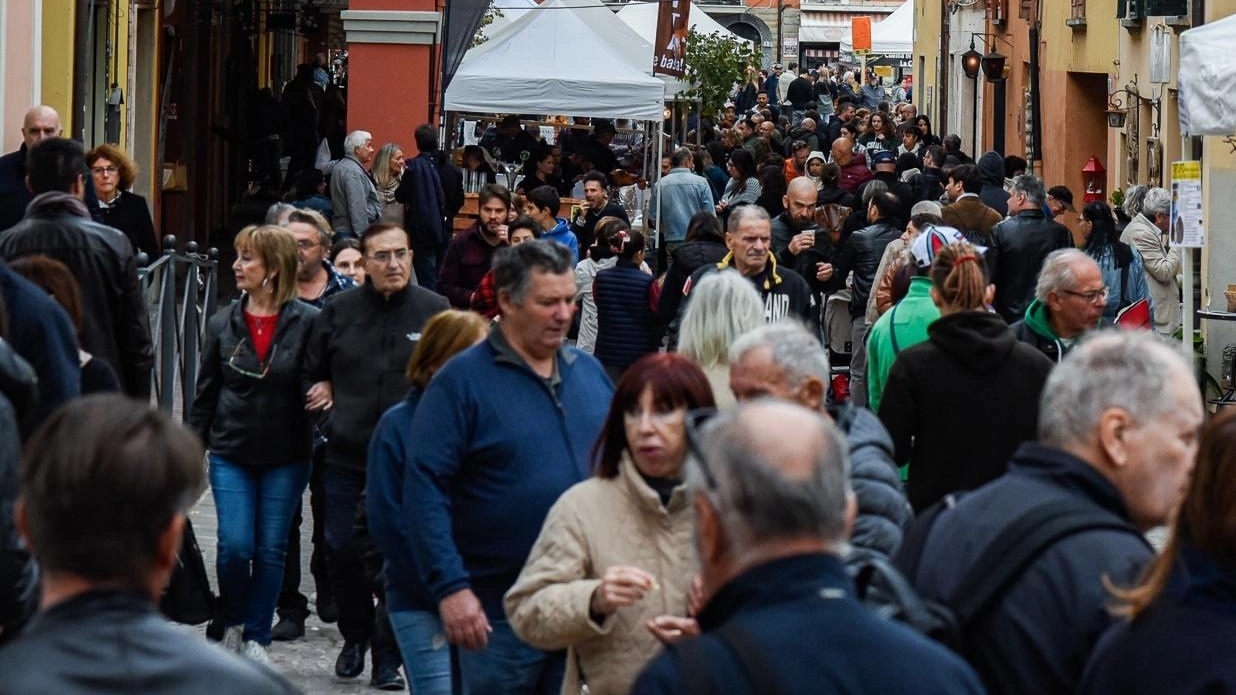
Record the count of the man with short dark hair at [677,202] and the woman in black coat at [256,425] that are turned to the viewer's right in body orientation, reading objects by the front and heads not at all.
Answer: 0

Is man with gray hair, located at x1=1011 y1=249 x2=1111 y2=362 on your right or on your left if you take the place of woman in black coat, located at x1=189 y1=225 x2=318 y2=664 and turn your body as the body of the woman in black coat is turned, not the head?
on your left

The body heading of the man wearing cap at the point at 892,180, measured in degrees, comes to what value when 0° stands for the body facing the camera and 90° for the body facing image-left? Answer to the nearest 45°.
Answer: approximately 0°

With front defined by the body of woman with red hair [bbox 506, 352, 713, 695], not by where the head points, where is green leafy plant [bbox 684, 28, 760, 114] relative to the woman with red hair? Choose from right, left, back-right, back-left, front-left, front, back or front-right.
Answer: back-left

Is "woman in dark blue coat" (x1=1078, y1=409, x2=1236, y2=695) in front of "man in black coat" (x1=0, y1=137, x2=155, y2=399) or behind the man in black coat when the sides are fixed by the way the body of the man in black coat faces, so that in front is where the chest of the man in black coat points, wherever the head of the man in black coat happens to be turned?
behind

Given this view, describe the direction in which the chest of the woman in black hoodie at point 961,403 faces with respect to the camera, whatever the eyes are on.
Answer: away from the camera

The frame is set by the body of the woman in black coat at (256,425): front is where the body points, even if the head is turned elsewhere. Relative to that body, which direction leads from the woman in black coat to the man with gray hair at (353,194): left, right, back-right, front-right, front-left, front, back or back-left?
back
